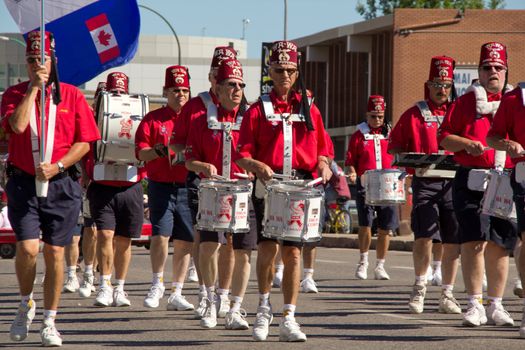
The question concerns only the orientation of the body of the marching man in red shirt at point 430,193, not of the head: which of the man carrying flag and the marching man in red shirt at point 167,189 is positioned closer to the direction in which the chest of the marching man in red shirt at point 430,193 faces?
the man carrying flag

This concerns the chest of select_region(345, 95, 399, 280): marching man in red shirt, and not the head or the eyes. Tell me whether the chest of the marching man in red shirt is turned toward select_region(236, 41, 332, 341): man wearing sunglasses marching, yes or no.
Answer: yes

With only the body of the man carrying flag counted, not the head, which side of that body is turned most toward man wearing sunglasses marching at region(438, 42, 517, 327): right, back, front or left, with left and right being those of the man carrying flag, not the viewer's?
left

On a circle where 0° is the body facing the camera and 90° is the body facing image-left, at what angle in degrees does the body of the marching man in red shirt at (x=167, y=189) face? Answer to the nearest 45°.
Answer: approximately 315°

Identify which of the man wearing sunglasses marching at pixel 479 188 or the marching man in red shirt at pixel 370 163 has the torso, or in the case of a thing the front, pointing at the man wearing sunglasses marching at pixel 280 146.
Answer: the marching man in red shirt

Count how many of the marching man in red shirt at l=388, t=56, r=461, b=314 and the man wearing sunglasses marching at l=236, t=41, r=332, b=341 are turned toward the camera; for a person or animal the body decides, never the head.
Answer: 2
